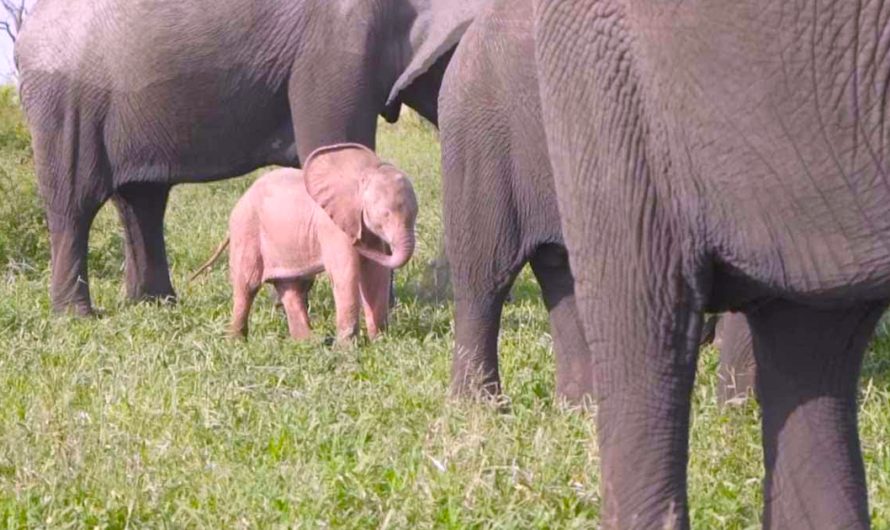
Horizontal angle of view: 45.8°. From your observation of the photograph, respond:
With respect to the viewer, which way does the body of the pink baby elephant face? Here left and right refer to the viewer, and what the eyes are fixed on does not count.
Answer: facing the viewer and to the right of the viewer

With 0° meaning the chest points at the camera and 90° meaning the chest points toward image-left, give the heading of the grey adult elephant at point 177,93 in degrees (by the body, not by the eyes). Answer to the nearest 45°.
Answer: approximately 270°
